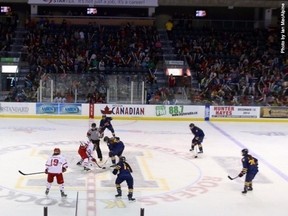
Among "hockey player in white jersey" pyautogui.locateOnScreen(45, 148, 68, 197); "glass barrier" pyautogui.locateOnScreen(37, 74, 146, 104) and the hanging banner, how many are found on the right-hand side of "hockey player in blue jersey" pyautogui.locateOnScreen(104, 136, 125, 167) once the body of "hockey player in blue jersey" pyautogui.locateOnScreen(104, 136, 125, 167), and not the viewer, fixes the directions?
2

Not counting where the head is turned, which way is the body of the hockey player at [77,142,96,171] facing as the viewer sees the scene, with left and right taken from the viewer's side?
facing to the right of the viewer

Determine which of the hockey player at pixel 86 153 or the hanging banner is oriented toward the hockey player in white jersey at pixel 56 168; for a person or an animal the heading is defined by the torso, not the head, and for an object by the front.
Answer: the hanging banner

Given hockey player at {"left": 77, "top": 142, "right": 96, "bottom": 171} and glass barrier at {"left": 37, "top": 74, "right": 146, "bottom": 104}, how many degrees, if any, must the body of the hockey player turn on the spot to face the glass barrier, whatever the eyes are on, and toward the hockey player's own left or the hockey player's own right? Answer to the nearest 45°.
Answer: approximately 90° to the hockey player's own left

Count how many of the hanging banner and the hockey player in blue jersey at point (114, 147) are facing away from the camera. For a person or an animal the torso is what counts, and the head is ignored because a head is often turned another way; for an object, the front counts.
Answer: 0

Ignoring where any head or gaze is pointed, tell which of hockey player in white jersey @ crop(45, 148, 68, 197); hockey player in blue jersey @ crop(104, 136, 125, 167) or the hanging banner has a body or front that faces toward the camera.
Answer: the hanging banner

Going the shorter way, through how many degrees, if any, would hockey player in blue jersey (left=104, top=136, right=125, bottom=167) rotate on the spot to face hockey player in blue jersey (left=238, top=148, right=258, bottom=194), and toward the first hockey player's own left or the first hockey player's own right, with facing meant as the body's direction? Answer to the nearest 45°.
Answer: approximately 135° to the first hockey player's own left

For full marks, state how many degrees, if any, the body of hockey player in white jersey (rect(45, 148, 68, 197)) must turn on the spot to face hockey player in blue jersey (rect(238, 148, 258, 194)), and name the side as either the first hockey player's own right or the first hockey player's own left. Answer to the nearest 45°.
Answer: approximately 90° to the first hockey player's own right

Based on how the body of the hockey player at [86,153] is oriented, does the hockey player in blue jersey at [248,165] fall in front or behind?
in front

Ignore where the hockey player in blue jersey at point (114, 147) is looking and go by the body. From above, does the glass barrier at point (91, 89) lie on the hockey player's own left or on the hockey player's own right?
on the hockey player's own right

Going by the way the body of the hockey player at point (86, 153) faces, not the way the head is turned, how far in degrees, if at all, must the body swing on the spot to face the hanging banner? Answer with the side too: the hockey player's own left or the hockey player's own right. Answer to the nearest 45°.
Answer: approximately 90° to the hockey player's own left

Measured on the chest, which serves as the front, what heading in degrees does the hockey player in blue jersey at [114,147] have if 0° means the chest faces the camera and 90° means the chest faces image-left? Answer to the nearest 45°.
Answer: approximately 90°

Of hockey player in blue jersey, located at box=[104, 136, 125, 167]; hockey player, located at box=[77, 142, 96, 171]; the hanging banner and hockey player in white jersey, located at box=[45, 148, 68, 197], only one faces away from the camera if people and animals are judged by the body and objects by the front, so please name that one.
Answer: the hockey player in white jersey

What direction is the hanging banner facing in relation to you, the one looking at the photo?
facing the viewer

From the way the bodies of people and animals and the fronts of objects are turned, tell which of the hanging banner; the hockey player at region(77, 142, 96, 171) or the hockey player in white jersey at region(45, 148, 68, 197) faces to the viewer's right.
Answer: the hockey player

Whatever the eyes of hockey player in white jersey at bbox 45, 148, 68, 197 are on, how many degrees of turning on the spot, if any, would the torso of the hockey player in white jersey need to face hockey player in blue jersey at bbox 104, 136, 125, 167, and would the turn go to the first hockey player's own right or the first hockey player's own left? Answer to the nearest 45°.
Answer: approximately 45° to the first hockey player's own right

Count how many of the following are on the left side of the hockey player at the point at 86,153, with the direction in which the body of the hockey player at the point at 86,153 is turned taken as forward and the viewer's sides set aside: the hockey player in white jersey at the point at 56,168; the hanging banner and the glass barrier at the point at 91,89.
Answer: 2

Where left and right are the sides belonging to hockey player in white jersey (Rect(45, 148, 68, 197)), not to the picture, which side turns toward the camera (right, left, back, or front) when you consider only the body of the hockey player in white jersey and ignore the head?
back
